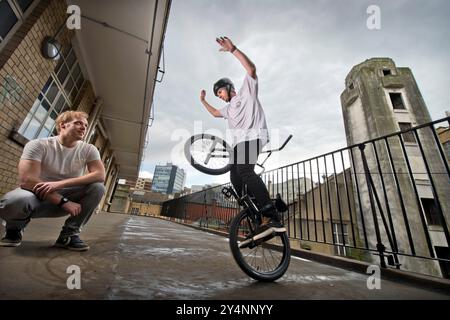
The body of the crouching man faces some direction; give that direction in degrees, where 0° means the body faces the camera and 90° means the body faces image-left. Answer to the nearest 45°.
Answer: approximately 0°
